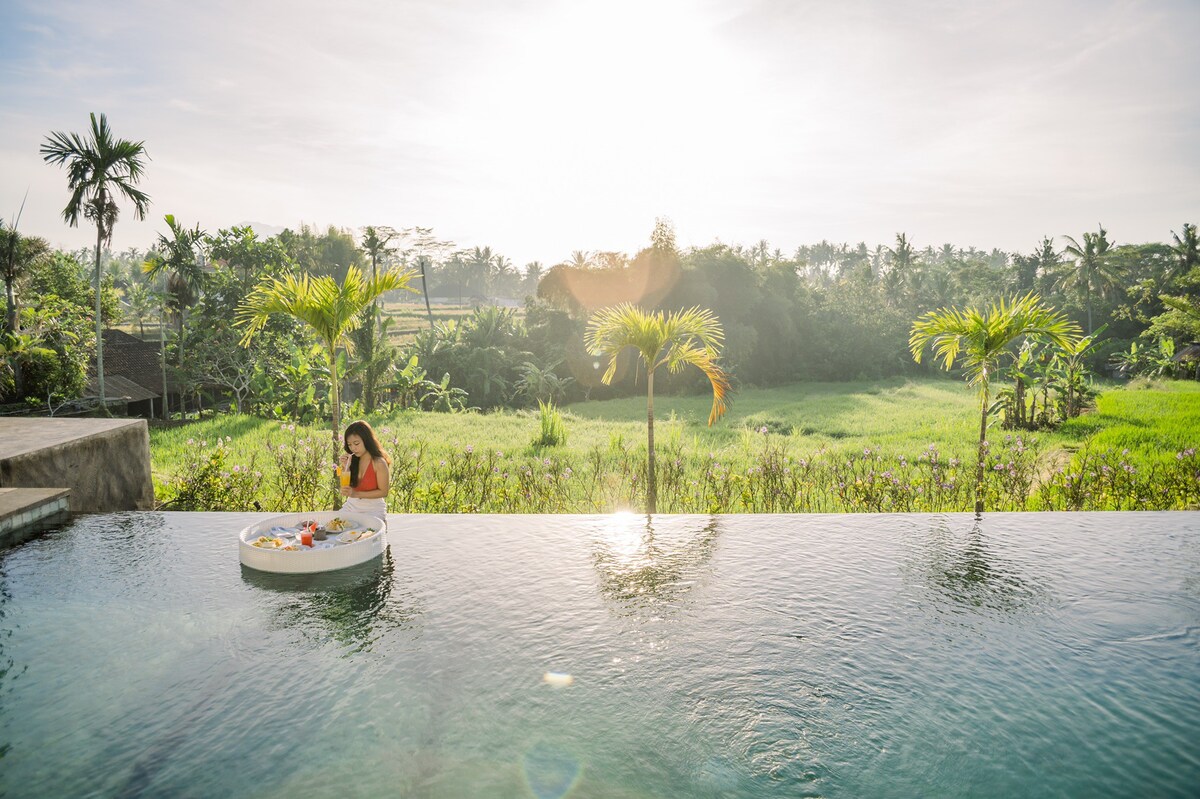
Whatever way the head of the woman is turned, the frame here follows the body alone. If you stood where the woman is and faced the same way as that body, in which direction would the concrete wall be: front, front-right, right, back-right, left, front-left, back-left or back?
right

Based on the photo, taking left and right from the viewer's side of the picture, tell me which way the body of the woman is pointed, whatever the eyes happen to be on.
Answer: facing the viewer and to the left of the viewer

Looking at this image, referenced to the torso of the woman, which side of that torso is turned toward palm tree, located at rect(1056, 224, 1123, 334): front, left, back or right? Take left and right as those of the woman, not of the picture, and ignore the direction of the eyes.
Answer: back

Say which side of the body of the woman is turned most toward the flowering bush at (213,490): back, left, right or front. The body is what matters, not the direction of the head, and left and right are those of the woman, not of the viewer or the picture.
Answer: right

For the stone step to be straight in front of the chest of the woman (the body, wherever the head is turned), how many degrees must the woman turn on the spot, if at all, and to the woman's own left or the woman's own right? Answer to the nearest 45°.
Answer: approximately 45° to the woman's own right

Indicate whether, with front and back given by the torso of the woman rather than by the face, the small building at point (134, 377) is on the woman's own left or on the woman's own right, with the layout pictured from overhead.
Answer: on the woman's own right

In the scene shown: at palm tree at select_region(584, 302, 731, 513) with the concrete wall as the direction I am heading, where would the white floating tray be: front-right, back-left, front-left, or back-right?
front-left

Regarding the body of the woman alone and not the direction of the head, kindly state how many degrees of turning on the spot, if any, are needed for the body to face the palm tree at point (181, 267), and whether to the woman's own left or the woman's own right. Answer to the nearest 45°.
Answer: approximately 135° to the woman's own right

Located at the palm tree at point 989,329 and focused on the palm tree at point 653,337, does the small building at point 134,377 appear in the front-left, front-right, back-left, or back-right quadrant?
front-right

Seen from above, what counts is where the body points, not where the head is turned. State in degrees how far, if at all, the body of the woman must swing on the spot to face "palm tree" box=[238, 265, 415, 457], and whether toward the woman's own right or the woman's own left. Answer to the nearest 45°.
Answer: approximately 135° to the woman's own right

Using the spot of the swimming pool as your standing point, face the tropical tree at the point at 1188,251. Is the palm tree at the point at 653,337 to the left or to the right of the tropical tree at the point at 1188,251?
left
